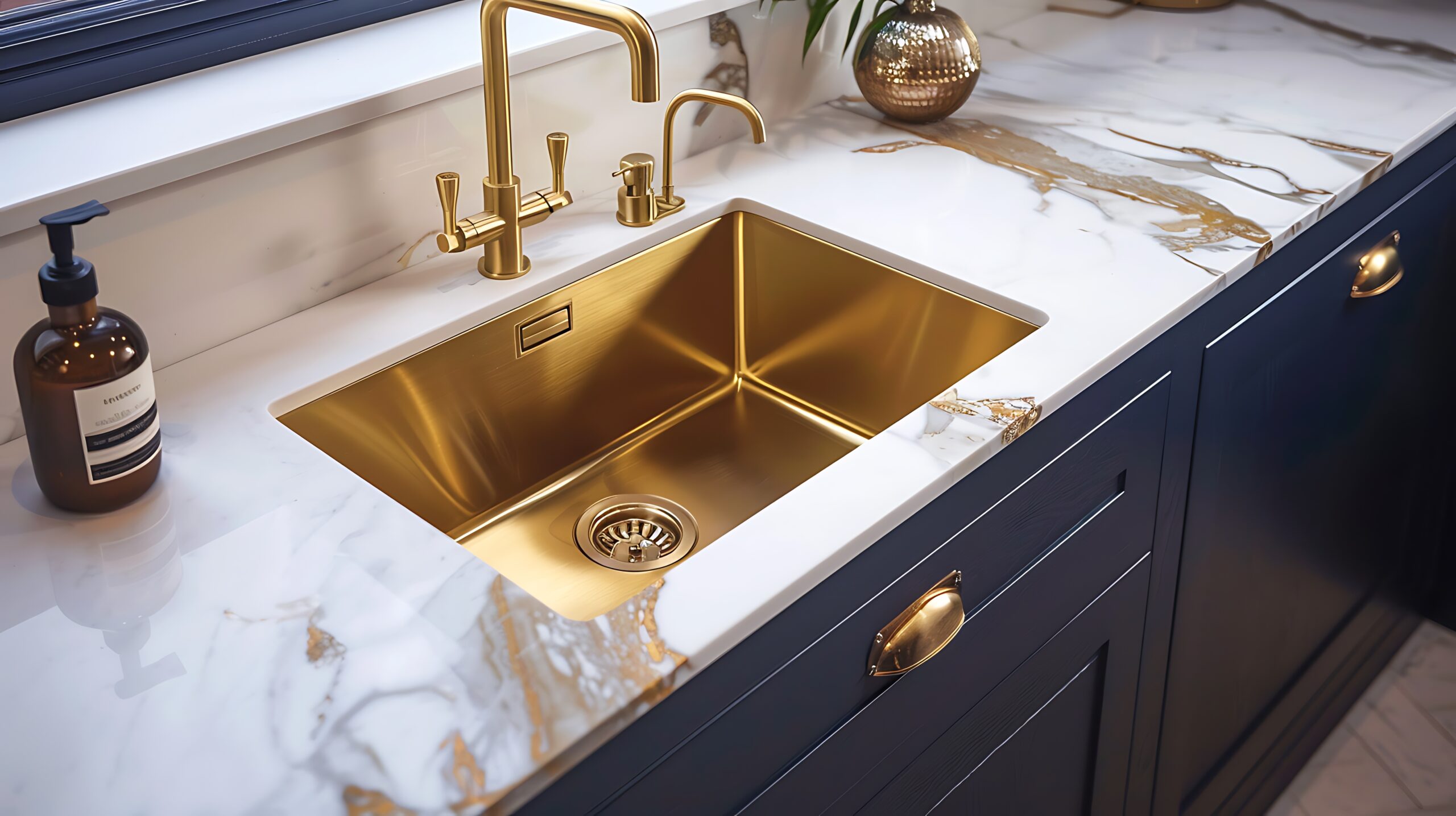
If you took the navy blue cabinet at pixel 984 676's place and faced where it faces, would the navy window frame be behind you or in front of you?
behind

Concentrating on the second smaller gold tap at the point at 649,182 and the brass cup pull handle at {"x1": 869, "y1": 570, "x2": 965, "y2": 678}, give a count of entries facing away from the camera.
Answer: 0

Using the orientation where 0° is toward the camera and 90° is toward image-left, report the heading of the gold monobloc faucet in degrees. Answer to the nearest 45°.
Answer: approximately 315°

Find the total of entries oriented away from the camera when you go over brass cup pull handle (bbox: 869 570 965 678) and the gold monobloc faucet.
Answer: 0

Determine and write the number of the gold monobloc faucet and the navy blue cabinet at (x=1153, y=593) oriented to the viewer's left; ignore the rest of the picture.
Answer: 0

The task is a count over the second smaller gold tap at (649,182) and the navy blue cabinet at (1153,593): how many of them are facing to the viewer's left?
0

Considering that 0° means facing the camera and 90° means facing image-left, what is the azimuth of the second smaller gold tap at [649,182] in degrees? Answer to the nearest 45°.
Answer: approximately 315°

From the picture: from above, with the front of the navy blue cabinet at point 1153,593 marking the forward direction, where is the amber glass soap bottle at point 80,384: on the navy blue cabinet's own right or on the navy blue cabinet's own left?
on the navy blue cabinet's own right

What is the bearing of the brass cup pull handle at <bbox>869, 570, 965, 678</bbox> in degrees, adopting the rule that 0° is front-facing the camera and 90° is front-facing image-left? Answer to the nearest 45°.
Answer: approximately 315°
